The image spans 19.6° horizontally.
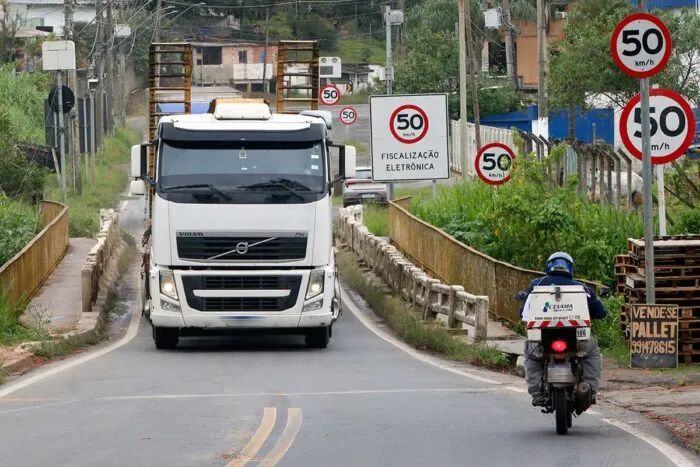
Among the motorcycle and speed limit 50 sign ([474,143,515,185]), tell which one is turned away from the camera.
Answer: the motorcycle

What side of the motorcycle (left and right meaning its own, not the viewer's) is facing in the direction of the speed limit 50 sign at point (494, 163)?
front

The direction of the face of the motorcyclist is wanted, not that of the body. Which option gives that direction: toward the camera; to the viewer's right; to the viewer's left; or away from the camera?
away from the camera

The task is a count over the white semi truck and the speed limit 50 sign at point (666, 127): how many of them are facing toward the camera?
2

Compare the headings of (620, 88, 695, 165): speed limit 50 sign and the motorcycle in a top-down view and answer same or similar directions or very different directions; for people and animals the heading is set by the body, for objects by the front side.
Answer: very different directions

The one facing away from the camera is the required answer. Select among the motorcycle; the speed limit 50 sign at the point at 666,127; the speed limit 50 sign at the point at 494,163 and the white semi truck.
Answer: the motorcycle

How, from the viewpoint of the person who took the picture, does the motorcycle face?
facing away from the viewer

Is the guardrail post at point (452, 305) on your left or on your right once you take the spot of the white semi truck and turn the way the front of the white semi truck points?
on your left

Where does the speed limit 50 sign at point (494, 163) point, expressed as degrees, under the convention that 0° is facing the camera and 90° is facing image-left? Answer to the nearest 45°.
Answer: approximately 0°

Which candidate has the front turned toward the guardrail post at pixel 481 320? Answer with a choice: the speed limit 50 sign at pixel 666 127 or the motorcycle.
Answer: the motorcycle

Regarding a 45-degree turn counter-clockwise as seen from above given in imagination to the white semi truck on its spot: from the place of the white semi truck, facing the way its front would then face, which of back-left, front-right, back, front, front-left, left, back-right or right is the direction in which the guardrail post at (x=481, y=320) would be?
front-left
